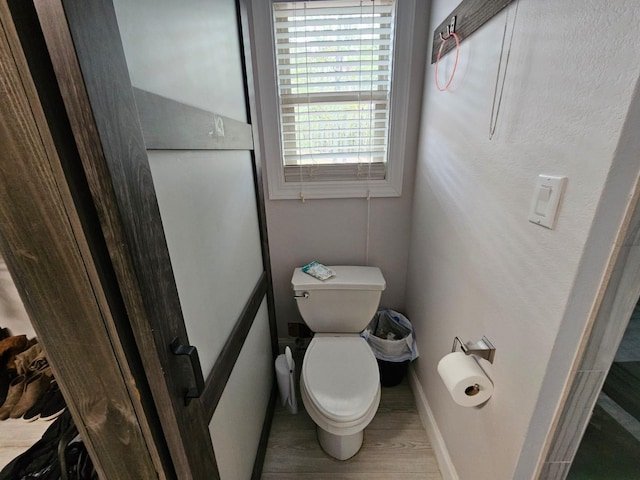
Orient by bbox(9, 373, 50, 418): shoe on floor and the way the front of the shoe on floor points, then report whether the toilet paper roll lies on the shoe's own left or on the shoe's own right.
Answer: on the shoe's own left

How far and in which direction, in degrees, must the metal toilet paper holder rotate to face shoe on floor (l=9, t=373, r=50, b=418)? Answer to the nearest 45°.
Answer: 0° — it already faces it

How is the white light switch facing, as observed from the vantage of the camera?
facing the viewer and to the left of the viewer

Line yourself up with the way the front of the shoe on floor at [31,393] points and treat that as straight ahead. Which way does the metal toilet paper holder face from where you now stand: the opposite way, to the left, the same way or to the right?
to the right

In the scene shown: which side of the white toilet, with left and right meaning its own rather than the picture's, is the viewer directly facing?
front

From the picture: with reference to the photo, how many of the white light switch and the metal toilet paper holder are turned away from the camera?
0

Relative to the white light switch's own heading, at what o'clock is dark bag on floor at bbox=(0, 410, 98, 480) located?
The dark bag on floor is roughly at 12 o'clock from the white light switch.

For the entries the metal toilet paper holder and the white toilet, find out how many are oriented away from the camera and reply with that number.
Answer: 0

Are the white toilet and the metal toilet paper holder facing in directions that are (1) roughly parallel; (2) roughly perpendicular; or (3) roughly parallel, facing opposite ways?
roughly perpendicular
